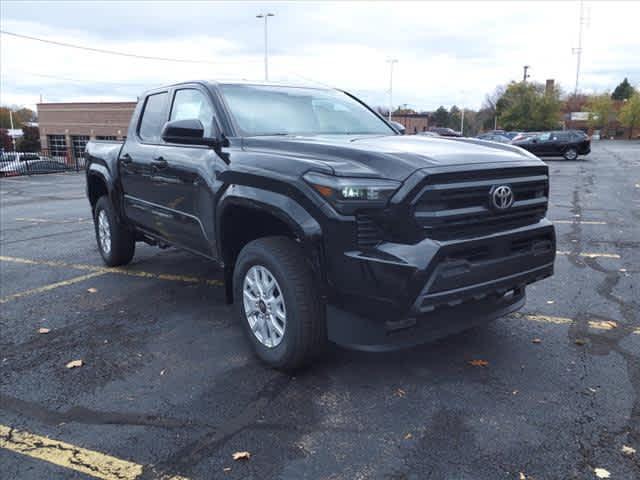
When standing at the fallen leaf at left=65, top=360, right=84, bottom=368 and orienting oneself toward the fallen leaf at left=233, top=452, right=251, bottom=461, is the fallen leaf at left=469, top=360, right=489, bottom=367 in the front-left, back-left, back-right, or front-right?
front-left

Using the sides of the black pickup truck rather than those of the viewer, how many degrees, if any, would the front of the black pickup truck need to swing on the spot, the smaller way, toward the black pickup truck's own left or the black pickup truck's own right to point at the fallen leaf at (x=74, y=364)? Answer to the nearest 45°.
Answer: approximately 135° to the black pickup truck's own right

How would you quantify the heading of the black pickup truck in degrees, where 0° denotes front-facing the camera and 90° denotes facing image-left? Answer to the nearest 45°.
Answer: approximately 315°

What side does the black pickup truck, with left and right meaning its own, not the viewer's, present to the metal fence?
back

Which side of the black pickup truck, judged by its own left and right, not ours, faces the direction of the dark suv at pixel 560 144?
left
